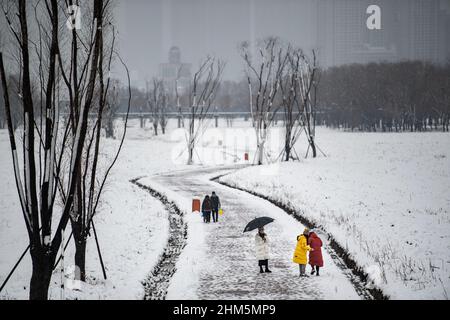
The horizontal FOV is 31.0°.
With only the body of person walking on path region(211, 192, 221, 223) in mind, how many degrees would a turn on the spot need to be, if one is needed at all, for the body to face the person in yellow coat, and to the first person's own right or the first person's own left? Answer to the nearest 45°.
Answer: approximately 180°

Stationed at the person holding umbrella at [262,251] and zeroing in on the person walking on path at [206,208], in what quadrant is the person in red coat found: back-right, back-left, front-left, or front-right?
back-right

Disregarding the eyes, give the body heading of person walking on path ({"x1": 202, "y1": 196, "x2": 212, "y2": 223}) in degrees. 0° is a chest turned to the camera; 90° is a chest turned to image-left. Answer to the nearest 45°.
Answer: approximately 180°

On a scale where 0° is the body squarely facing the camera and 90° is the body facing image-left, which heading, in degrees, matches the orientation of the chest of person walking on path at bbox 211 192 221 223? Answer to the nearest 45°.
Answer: approximately 180°

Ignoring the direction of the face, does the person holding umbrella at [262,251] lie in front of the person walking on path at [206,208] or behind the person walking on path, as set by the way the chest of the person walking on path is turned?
behind

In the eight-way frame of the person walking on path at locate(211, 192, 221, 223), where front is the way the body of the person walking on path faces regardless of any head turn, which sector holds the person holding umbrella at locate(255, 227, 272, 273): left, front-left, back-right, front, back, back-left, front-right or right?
back
